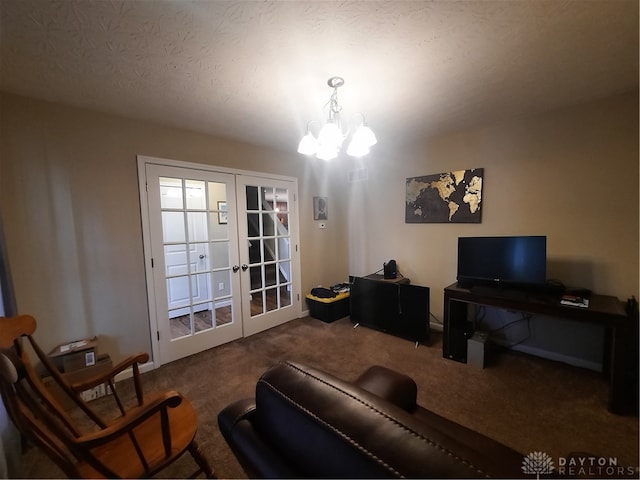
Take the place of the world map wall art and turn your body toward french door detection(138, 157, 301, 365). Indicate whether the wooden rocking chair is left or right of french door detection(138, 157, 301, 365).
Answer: left

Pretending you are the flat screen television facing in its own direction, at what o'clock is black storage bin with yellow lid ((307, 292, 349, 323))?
The black storage bin with yellow lid is roughly at 3 o'clock from the flat screen television.

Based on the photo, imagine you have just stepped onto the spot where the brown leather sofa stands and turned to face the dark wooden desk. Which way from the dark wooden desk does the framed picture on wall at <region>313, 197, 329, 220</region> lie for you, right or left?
left

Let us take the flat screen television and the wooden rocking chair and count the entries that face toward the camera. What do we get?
1

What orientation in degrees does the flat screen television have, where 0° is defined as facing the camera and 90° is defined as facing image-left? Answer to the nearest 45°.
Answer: approximately 0°

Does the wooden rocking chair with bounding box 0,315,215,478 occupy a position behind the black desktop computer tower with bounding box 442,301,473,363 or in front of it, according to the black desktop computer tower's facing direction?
in front

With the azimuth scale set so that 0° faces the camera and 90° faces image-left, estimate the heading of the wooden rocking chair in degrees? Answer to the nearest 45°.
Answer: approximately 225°
